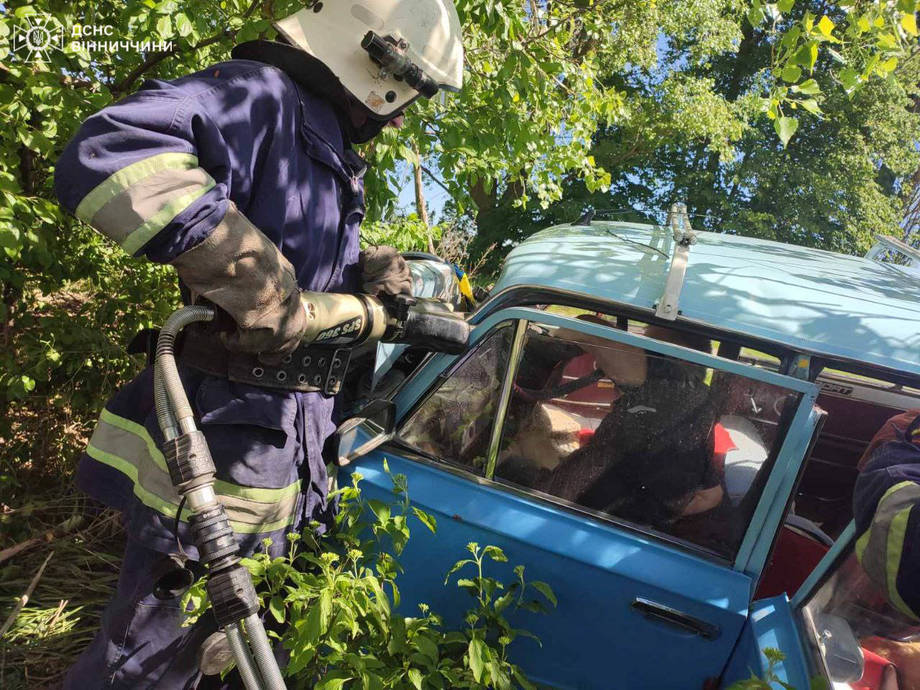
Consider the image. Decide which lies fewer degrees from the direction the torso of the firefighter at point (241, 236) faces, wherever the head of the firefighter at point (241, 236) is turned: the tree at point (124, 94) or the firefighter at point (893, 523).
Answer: the firefighter

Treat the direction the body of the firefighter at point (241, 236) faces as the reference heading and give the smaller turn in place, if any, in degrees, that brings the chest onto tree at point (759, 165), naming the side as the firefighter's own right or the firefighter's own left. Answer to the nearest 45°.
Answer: approximately 45° to the firefighter's own left

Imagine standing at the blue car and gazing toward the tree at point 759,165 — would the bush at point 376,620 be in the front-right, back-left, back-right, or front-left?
back-left

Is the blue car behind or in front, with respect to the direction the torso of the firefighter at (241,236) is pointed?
in front

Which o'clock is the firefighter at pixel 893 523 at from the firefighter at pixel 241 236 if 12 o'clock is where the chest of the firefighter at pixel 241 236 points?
the firefighter at pixel 893 523 is roughly at 1 o'clock from the firefighter at pixel 241 236.

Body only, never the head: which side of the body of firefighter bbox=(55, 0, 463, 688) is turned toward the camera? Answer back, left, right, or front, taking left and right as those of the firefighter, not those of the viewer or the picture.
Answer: right

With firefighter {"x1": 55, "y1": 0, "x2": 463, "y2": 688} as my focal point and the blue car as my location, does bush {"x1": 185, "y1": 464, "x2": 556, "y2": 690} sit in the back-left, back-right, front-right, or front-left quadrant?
front-left

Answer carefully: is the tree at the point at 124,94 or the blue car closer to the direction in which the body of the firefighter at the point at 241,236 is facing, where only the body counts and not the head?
the blue car
